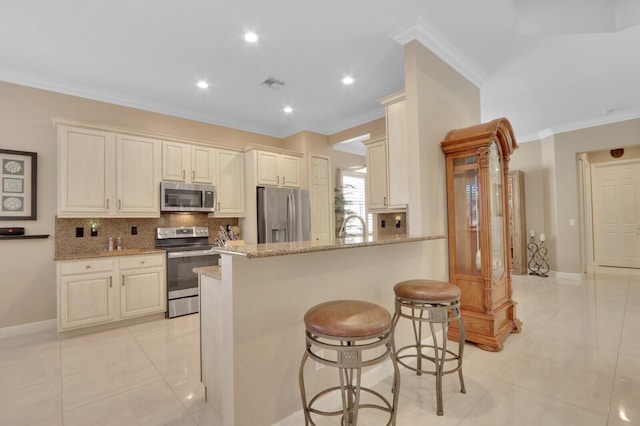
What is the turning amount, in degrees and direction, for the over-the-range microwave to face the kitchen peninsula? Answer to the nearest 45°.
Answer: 0° — it already faces it

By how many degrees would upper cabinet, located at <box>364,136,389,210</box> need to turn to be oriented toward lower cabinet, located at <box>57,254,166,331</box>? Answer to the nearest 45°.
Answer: approximately 45° to its right

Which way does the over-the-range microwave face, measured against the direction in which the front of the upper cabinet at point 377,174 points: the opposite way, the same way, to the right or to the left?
to the left

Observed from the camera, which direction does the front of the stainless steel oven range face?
facing the viewer

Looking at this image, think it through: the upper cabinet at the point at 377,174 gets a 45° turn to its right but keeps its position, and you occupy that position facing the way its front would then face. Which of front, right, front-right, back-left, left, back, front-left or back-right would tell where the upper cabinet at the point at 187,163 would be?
front

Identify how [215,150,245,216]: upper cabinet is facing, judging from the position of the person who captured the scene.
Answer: facing the viewer and to the right of the viewer

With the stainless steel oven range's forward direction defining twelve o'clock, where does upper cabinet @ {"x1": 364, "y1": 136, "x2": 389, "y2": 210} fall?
The upper cabinet is roughly at 10 o'clock from the stainless steel oven range.

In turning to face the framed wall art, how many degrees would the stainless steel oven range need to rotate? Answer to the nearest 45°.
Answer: approximately 90° to its right

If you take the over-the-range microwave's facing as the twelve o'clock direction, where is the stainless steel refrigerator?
The stainless steel refrigerator is roughly at 9 o'clock from the over-the-range microwave.

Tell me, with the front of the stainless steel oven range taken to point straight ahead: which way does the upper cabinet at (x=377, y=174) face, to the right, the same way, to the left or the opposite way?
to the right

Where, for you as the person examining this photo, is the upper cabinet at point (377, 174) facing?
facing the viewer and to the left of the viewer

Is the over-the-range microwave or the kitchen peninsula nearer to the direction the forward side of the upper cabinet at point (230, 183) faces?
the kitchen peninsula

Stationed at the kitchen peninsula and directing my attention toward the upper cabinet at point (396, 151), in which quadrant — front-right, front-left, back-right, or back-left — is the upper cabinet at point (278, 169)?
front-left

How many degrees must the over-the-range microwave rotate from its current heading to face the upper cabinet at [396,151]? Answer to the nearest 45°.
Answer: approximately 45° to its left

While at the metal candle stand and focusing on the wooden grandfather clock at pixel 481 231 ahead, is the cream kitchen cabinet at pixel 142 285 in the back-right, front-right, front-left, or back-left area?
front-right
